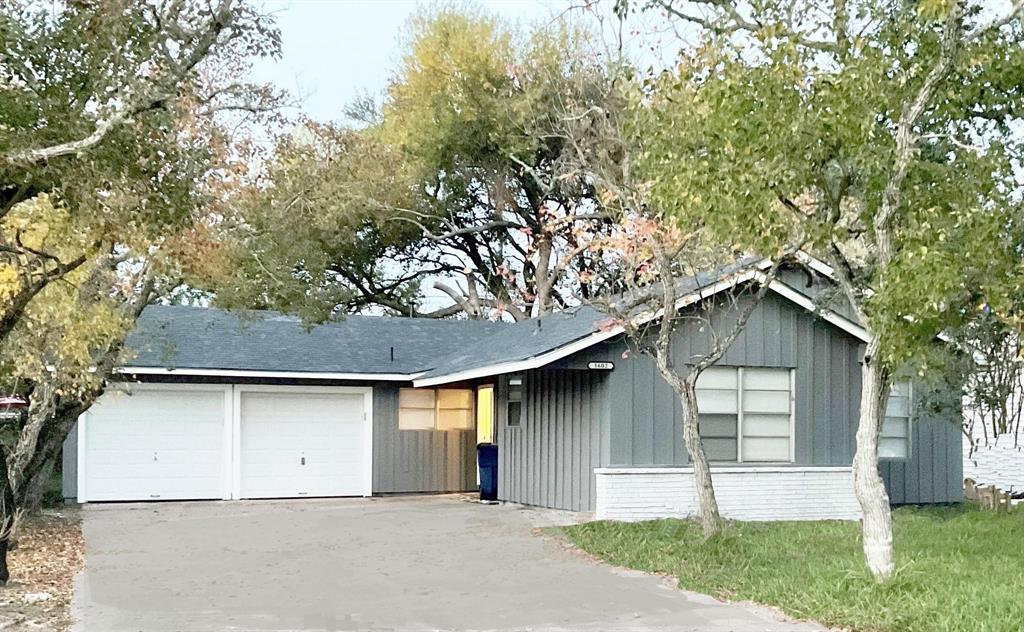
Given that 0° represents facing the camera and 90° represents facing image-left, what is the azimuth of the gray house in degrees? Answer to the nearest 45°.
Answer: approximately 0°

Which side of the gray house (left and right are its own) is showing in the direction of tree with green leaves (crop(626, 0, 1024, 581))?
front

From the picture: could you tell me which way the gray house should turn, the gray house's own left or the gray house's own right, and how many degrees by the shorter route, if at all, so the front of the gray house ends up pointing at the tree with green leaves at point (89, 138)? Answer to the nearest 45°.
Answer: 0° — it already faces it

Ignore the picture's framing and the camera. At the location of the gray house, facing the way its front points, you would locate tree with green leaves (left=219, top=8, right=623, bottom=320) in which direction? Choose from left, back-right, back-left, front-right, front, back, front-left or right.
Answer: back
